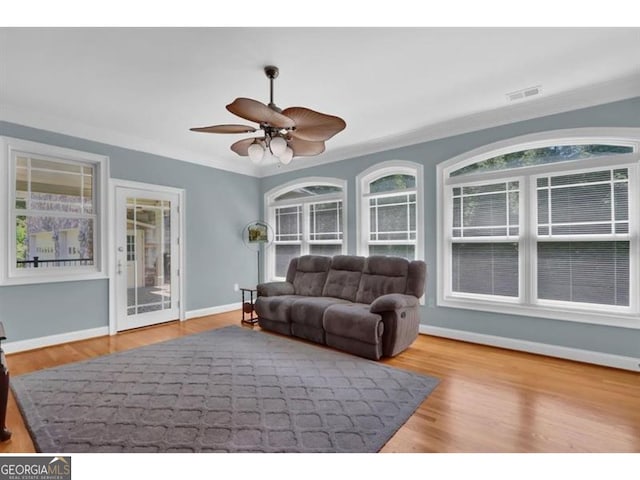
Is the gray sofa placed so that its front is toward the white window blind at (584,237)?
no

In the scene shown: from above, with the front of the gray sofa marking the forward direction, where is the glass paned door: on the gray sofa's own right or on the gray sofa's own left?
on the gray sofa's own right

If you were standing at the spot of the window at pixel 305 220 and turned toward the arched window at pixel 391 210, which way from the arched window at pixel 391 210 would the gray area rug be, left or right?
right

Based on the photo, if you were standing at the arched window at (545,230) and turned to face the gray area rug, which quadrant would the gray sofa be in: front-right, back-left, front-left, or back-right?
front-right

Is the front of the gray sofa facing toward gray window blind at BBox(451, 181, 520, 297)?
no

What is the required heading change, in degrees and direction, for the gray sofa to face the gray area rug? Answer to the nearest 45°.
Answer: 0° — it already faces it

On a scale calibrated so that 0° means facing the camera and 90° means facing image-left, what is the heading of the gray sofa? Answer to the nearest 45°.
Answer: approximately 45°

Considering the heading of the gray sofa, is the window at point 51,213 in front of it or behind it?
in front

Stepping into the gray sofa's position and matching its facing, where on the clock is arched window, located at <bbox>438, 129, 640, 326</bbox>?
The arched window is roughly at 8 o'clock from the gray sofa.

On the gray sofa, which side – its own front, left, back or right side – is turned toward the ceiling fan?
front
